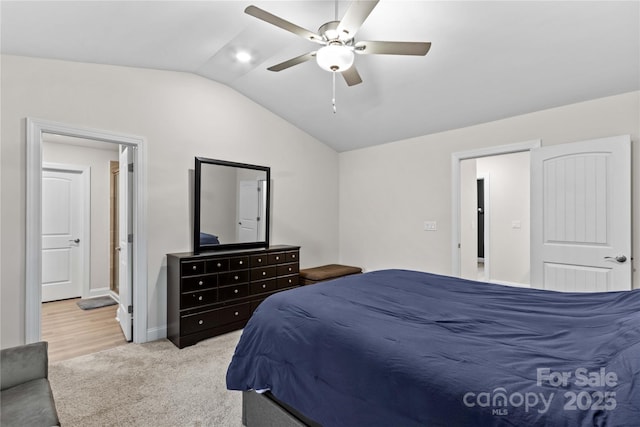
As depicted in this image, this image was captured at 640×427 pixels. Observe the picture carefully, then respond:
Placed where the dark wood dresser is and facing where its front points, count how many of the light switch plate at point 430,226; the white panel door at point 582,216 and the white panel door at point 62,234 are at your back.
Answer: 1

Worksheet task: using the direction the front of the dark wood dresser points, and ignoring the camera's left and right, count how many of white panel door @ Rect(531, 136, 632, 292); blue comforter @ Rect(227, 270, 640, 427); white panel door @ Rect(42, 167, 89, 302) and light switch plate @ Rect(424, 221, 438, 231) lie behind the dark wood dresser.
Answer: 1

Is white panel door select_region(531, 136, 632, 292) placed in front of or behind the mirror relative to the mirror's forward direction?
in front

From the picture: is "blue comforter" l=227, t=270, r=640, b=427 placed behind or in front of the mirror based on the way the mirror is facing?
in front

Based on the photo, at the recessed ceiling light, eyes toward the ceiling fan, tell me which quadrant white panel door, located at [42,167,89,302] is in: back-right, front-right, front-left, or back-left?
back-right

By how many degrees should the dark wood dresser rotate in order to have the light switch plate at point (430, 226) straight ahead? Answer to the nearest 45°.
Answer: approximately 45° to its left

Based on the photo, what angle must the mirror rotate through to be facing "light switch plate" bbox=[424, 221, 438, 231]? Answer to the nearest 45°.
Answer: approximately 45° to its left

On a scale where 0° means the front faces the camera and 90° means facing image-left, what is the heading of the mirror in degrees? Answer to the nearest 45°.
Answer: approximately 315°

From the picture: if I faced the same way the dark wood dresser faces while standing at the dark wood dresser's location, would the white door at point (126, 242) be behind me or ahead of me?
behind

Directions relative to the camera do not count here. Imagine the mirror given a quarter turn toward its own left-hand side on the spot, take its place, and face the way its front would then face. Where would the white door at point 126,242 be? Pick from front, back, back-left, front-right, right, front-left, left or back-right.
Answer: back-left

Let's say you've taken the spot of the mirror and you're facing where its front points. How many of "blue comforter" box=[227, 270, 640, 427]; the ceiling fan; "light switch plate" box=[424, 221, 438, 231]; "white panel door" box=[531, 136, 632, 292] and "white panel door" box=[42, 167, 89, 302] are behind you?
1

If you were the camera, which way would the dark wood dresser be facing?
facing the viewer and to the right of the viewer

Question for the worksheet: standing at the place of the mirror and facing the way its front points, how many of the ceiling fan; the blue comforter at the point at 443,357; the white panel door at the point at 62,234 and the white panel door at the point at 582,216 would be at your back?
1

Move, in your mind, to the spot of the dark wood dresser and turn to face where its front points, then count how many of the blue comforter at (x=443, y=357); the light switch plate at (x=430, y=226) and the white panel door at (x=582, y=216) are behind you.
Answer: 0
